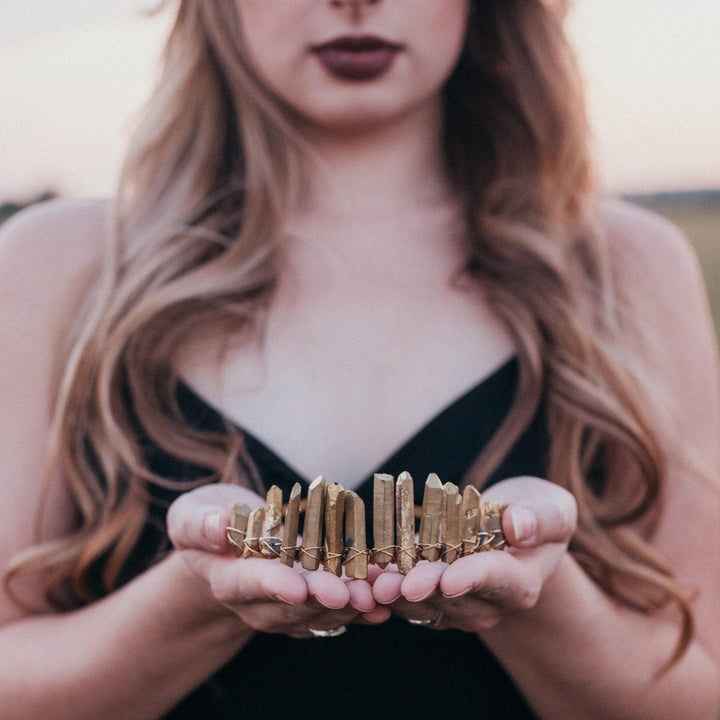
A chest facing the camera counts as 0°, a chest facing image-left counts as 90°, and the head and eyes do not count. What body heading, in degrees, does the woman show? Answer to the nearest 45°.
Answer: approximately 0°
